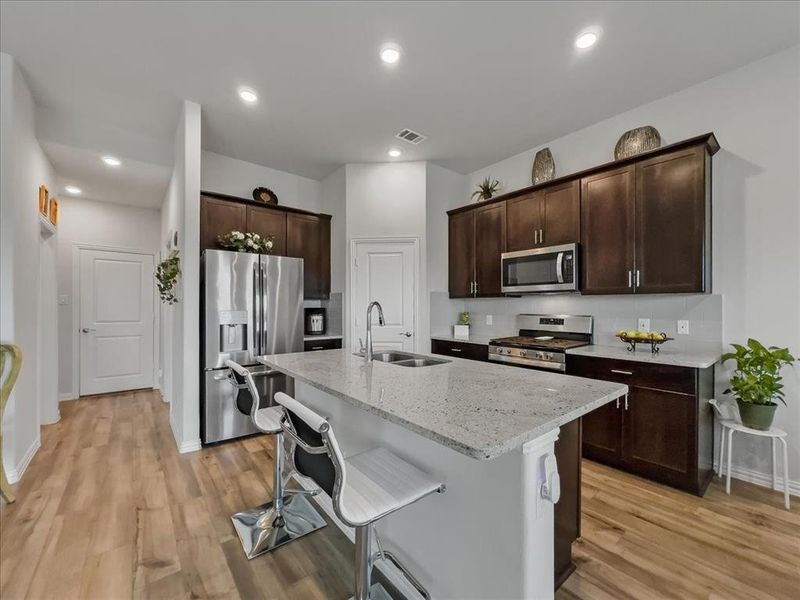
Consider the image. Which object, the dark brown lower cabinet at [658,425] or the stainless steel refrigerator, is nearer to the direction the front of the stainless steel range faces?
the stainless steel refrigerator

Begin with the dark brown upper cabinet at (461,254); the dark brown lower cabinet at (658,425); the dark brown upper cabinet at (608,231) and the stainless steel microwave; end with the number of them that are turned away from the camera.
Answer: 0

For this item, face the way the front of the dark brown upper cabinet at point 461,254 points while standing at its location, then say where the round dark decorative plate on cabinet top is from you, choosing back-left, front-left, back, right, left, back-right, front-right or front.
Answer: front-right

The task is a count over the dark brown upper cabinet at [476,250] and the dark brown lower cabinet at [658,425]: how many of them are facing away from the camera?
0

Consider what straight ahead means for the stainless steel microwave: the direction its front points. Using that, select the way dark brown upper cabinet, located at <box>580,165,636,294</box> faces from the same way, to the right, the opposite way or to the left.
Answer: the same way

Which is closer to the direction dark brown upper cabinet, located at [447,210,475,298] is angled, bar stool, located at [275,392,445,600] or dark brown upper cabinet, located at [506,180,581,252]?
the bar stool

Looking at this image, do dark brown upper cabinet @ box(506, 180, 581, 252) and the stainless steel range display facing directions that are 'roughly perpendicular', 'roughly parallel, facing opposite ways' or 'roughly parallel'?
roughly parallel

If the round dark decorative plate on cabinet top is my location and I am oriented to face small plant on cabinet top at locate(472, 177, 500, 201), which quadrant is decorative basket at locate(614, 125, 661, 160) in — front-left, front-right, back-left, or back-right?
front-right

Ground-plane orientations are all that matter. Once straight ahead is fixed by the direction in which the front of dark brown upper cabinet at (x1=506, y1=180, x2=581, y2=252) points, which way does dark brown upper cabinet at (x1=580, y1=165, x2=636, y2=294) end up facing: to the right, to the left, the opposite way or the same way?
the same way

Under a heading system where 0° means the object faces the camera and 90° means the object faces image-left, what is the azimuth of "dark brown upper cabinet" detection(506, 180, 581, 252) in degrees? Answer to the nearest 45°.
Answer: approximately 45°

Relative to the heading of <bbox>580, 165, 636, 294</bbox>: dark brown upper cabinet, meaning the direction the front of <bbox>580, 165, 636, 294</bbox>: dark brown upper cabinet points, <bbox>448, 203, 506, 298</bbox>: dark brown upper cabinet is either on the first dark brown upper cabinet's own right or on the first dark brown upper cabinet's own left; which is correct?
on the first dark brown upper cabinet's own right

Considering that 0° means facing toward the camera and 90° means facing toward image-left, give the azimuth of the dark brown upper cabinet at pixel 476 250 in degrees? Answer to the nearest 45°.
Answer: approximately 45°

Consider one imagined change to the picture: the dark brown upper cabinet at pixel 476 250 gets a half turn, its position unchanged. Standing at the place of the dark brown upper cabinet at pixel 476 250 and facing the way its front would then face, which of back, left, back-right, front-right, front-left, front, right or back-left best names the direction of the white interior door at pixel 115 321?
back-left

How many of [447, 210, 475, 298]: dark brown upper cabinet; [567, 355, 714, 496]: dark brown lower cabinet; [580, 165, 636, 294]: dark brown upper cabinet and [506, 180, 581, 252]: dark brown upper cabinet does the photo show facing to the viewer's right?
0

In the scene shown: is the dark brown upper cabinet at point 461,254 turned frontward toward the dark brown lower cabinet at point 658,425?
no

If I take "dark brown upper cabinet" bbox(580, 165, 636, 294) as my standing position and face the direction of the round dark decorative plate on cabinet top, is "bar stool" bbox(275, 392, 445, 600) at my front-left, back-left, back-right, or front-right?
front-left

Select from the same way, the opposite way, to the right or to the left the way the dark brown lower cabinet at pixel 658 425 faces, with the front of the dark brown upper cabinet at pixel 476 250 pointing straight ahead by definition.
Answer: the same way

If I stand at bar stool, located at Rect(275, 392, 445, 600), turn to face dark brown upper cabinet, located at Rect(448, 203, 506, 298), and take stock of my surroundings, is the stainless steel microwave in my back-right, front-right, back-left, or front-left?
front-right

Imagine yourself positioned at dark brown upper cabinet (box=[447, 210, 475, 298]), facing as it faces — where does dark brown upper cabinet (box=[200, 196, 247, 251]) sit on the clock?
dark brown upper cabinet (box=[200, 196, 247, 251]) is roughly at 1 o'clock from dark brown upper cabinet (box=[447, 210, 475, 298]).

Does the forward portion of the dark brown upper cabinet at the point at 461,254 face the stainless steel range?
no

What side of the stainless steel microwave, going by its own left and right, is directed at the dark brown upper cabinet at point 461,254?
right

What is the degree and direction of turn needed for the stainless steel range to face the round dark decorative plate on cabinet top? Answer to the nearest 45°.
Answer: approximately 45° to its right

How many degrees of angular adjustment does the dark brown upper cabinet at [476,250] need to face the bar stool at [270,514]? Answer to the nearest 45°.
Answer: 0° — it already faces it

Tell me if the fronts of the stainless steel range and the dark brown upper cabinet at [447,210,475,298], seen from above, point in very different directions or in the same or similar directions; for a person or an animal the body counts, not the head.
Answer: same or similar directions
